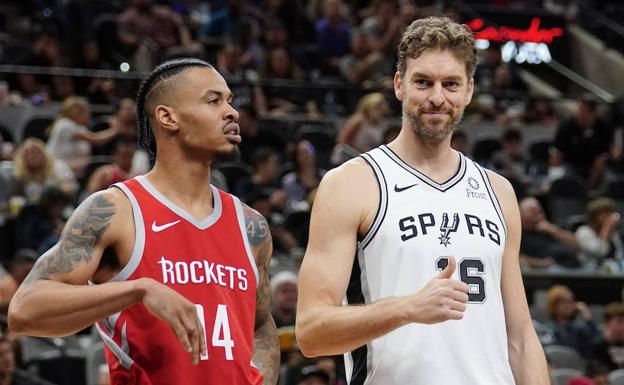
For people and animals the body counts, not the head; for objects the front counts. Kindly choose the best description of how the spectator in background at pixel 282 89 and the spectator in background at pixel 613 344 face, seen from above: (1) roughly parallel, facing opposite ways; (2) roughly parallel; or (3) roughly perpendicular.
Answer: roughly parallel

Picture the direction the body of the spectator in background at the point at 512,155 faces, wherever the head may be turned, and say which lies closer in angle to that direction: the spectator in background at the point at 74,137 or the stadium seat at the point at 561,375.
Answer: the stadium seat

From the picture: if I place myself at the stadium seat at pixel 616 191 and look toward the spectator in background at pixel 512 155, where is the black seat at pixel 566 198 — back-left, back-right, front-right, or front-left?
front-left

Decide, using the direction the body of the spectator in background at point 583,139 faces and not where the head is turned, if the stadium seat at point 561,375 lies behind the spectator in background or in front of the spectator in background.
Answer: in front

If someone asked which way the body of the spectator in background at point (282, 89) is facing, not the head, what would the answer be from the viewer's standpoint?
toward the camera

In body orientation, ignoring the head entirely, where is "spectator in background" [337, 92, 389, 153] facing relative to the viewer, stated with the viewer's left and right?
facing the viewer and to the right of the viewer

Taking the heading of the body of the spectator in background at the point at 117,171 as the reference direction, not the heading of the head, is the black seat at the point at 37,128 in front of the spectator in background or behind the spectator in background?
behind

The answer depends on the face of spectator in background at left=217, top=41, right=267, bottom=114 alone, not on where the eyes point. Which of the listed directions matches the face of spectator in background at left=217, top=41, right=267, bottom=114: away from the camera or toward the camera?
toward the camera

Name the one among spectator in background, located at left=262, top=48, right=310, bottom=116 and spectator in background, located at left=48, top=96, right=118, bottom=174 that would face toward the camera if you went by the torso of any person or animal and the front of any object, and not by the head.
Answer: spectator in background, located at left=262, top=48, right=310, bottom=116

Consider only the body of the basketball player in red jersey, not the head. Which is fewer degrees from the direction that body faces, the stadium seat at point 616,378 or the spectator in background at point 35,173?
the stadium seat

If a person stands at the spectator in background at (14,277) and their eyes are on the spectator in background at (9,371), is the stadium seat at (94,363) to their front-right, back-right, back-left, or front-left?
front-left
